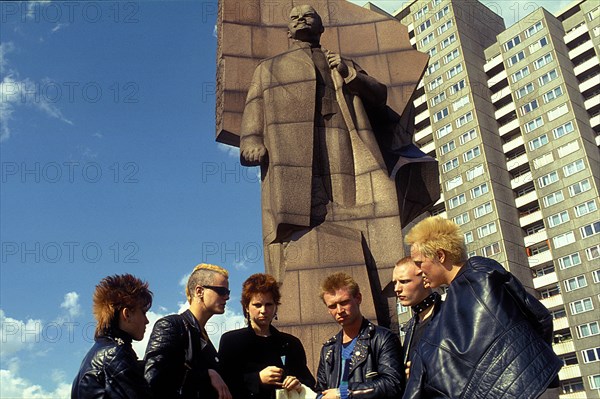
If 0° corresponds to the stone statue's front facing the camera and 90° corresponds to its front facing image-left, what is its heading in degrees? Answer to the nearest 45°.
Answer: approximately 0°

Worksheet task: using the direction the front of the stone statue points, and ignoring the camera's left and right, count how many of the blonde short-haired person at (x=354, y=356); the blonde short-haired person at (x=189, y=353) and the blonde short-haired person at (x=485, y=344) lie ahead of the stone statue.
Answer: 3

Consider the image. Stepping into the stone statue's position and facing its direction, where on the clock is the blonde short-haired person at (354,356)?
The blonde short-haired person is roughly at 12 o'clock from the stone statue.

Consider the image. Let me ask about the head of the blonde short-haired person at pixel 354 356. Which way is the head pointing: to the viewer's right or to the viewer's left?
to the viewer's left

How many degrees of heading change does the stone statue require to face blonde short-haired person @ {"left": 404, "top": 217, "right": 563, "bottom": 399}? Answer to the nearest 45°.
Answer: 0° — it already faces them

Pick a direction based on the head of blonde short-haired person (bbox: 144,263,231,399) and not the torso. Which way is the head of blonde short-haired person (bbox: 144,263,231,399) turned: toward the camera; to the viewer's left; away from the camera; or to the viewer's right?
to the viewer's right

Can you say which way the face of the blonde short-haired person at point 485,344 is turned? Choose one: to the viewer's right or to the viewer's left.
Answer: to the viewer's left

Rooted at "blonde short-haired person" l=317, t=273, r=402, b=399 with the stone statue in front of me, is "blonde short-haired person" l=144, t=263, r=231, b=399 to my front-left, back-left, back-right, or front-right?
back-left
